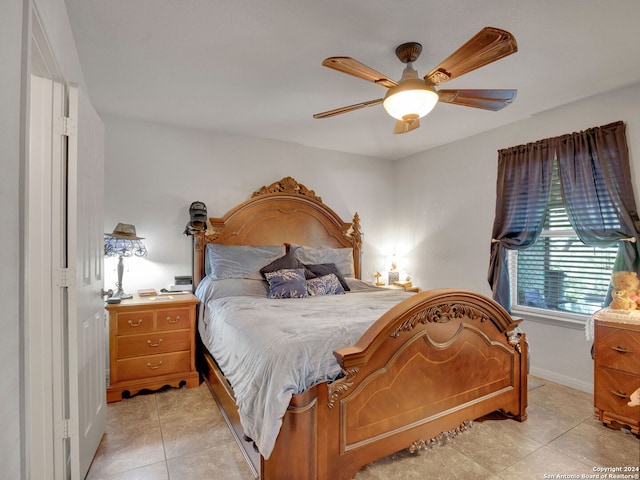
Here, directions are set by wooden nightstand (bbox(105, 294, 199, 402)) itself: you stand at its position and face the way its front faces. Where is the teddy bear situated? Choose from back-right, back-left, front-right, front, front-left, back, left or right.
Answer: front-left

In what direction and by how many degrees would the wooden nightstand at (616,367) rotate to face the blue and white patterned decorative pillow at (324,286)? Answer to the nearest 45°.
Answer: approximately 45° to its right

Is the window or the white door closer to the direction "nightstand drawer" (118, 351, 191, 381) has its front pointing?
the white door

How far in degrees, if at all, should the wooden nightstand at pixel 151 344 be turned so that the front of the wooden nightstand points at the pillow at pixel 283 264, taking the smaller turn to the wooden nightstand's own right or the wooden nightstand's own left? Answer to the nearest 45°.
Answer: approximately 90° to the wooden nightstand's own left

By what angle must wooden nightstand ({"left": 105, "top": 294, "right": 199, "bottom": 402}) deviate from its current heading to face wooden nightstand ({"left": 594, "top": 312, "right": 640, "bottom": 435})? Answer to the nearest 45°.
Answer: approximately 45° to its left

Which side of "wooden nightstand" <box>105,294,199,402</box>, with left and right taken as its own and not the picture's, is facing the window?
left

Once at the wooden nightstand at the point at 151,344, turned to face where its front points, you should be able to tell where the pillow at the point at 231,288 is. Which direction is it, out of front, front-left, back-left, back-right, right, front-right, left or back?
left

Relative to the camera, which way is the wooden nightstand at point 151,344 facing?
toward the camera

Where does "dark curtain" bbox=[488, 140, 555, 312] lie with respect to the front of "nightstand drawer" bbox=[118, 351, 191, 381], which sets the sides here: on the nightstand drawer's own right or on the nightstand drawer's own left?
on the nightstand drawer's own left

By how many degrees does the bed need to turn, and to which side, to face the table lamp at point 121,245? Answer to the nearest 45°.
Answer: approximately 135° to its right

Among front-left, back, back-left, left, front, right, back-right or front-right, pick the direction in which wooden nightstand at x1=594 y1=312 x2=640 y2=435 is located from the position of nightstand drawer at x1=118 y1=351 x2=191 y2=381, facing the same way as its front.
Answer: front-left

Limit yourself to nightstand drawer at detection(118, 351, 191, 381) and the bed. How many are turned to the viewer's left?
0

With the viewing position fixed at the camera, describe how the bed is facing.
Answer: facing the viewer and to the right of the viewer

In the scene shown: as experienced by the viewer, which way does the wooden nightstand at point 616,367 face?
facing the viewer and to the left of the viewer

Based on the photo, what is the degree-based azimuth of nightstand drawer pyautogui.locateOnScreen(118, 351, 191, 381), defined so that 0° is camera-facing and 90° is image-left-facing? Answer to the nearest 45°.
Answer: approximately 0°
